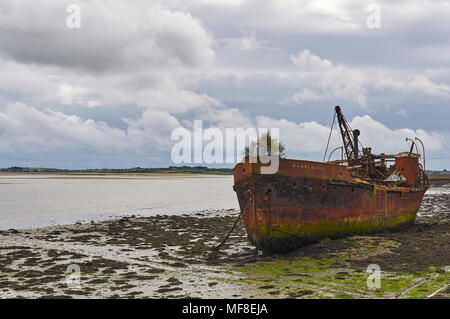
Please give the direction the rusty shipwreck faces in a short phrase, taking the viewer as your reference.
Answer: facing the viewer and to the left of the viewer
